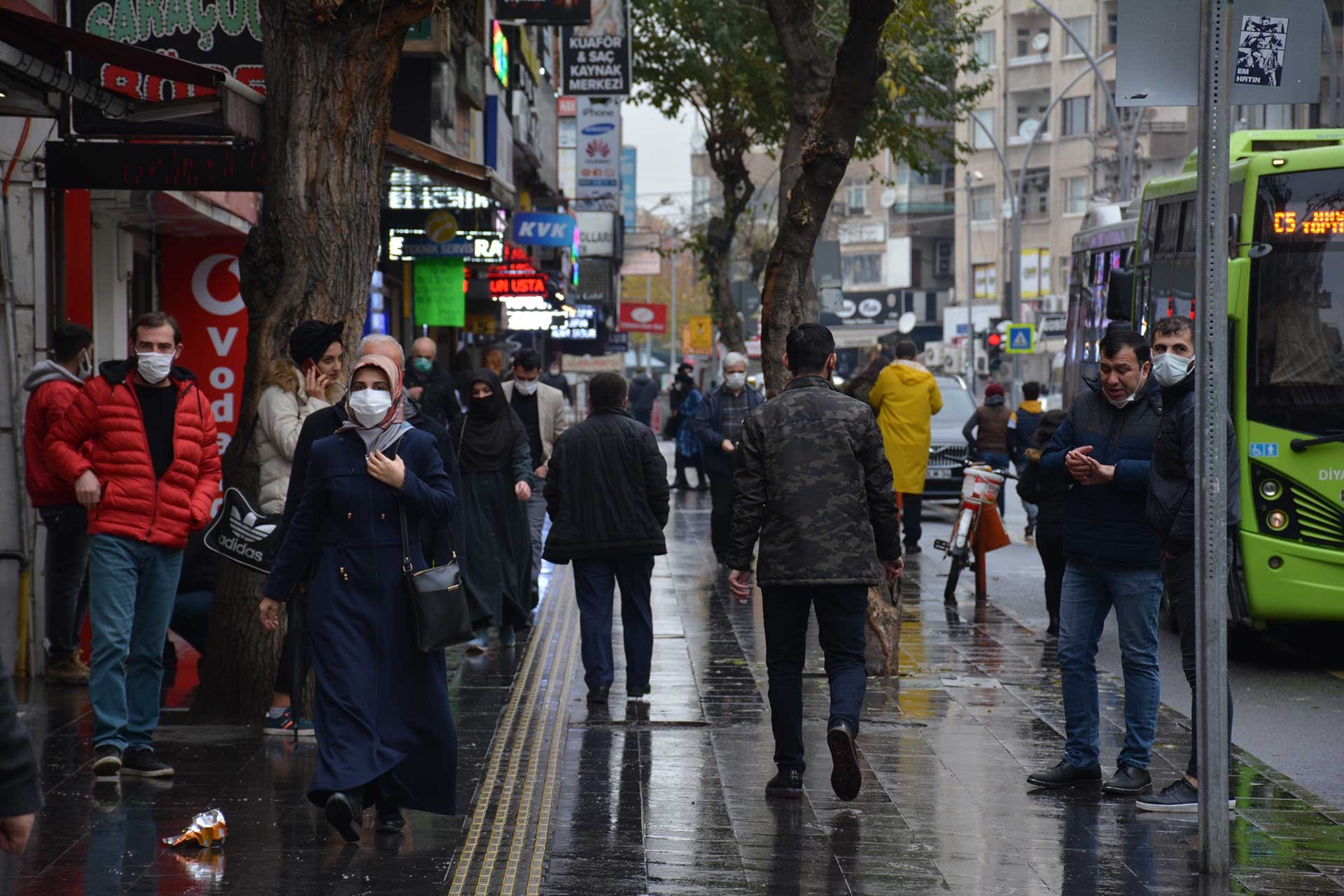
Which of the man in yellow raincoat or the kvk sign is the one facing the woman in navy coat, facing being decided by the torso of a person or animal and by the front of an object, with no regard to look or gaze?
the kvk sign

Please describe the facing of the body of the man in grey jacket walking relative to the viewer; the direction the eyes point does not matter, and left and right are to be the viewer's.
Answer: facing away from the viewer

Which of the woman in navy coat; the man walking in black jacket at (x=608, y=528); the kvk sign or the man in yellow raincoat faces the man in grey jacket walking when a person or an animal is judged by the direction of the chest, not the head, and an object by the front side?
the kvk sign

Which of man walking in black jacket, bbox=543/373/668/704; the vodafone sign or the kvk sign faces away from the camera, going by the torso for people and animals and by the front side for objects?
the man walking in black jacket

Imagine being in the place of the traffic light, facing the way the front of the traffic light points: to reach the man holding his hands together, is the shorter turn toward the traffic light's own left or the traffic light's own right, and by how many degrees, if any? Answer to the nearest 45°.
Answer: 0° — it already faces them

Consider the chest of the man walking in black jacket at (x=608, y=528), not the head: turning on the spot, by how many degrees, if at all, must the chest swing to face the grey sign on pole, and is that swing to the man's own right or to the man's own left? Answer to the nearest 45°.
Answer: approximately 135° to the man's own right

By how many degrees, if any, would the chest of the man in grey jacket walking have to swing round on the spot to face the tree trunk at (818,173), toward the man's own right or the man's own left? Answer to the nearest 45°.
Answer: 0° — they already face it

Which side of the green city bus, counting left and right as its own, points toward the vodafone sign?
right

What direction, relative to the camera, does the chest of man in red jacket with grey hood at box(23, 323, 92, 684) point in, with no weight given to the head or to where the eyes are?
to the viewer's right
